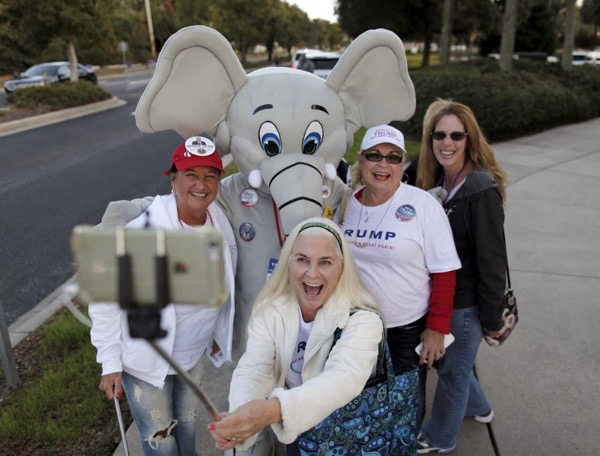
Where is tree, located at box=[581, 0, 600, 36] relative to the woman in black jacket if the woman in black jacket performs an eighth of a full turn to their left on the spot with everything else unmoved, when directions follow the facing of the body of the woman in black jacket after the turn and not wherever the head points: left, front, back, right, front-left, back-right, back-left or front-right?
back

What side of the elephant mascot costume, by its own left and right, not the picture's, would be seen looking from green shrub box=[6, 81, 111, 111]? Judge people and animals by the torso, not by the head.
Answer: back

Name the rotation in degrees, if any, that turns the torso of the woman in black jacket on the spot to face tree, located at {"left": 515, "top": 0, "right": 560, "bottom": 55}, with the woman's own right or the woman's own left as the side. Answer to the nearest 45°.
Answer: approximately 135° to the woman's own right

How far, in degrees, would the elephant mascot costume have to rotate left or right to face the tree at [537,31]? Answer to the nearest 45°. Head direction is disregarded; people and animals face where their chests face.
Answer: approximately 135° to its left

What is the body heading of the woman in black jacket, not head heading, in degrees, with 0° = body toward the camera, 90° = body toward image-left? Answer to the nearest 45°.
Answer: approximately 45°

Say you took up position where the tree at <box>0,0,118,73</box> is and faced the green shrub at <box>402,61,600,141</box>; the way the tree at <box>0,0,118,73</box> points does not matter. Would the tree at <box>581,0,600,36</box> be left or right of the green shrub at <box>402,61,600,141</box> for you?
left

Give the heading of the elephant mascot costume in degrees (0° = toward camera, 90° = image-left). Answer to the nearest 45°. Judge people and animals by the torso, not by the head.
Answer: approximately 0°

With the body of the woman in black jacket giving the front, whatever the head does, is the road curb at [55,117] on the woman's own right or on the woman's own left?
on the woman's own right

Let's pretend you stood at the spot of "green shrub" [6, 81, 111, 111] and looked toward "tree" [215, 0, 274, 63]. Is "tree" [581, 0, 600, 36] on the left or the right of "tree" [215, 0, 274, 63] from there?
right

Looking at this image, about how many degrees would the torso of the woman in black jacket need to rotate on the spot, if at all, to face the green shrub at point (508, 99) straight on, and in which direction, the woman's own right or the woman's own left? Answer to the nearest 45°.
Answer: approximately 135° to the woman's own right

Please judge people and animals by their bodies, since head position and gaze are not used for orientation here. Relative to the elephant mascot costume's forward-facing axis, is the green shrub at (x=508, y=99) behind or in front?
behind

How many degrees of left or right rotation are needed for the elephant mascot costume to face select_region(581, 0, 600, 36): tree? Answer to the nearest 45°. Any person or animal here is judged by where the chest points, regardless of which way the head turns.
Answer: approximately 135° to its left
